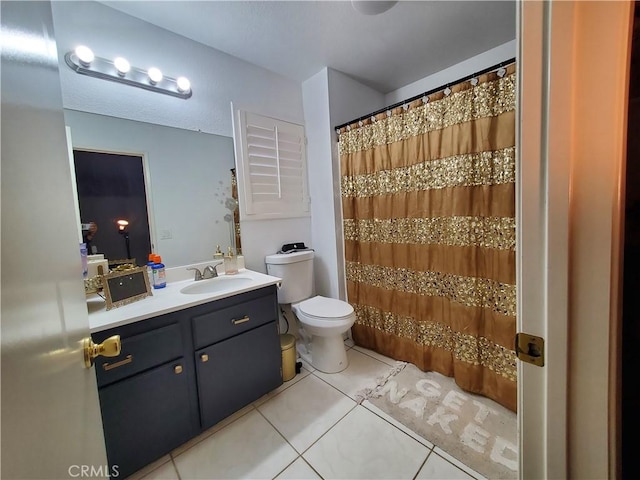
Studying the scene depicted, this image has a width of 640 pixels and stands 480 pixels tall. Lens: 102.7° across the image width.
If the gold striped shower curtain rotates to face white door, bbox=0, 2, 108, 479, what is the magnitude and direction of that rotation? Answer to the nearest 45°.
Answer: approximately 45° to its left

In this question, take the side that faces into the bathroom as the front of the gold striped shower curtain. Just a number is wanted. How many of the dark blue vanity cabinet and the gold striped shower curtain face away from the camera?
0

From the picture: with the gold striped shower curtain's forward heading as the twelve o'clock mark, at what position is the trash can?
The trash can is roughly at 1 o'clock from the gold striped shower curtain.

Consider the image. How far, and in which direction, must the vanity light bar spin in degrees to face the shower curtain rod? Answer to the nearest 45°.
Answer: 0° — it already faces it

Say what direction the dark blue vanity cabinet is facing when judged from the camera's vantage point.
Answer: facing the viewer and to the right of the viewer

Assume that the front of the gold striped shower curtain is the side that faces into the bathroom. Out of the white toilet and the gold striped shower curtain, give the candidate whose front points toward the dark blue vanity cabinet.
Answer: the gold striped shower curtain

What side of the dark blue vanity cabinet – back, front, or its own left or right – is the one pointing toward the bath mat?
front

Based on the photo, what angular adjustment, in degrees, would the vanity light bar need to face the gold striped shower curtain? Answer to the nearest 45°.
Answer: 0° — it already faces it

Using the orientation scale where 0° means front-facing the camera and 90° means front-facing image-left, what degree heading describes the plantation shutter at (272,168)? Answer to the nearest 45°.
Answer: approximately 315°

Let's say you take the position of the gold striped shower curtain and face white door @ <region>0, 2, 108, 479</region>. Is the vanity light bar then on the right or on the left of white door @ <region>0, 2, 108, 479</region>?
right

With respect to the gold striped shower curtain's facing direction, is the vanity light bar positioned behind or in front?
in front

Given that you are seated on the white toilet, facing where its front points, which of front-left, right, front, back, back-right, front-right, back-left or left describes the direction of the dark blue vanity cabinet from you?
right
